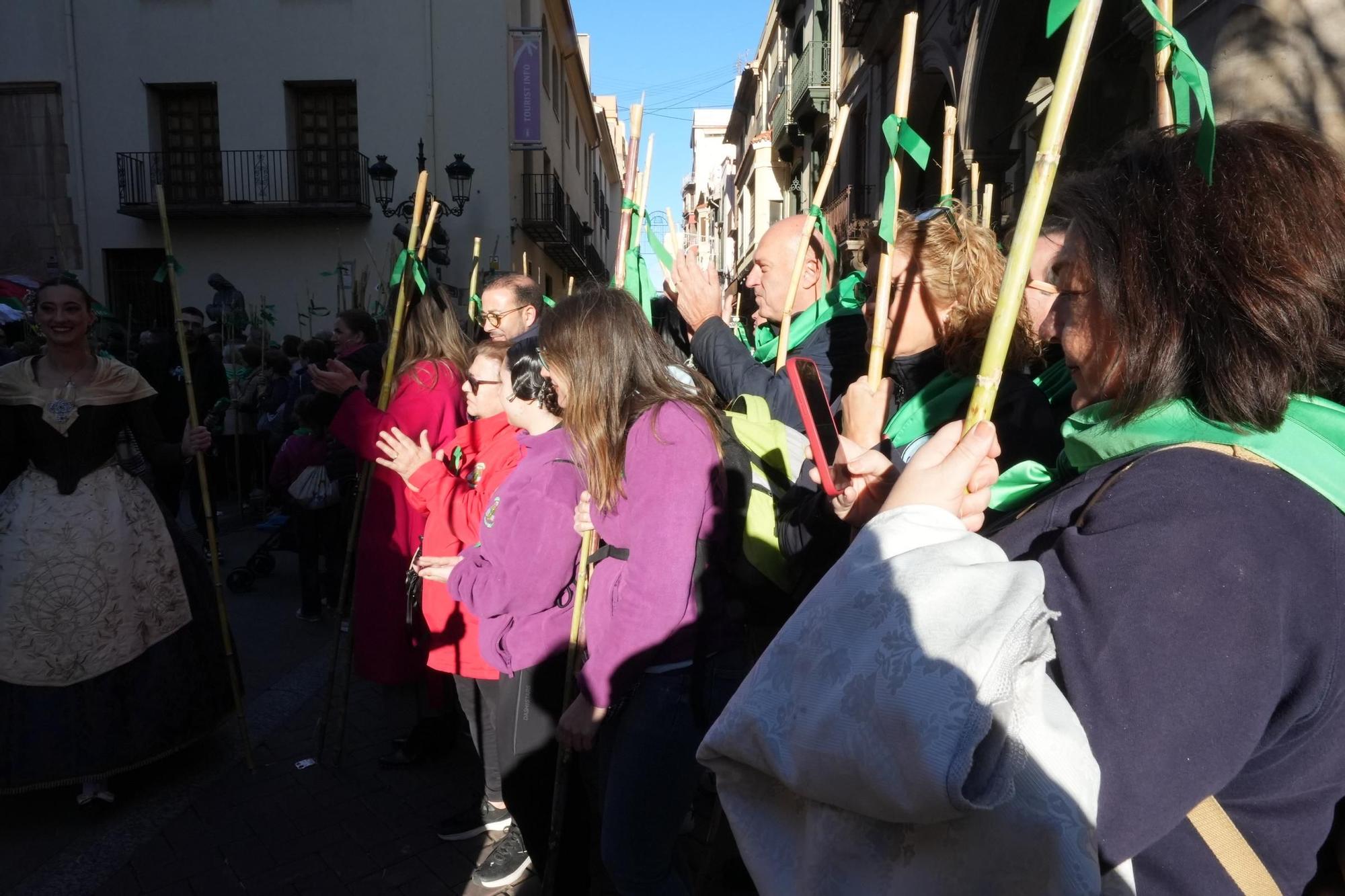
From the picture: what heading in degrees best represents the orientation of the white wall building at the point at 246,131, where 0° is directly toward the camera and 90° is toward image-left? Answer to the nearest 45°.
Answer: approximately 0°

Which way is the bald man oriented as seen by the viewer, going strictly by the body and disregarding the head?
to the viewer's left

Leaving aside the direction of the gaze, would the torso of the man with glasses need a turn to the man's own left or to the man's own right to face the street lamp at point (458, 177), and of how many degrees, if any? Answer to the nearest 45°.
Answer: approximately 135° to the man's own right

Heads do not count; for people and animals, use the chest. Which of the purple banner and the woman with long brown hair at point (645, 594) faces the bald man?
the purple banner

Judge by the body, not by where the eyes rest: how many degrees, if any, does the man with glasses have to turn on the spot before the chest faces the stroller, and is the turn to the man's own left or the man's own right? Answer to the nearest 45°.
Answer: approximately 90° to the man's own right

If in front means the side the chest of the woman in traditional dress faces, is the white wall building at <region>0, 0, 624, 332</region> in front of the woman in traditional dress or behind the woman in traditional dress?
behind

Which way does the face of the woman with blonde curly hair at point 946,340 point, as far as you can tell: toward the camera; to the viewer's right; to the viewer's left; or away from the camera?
to the viewer's left
